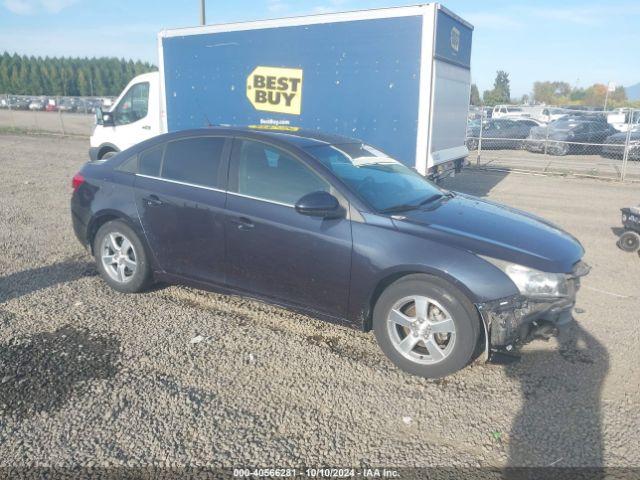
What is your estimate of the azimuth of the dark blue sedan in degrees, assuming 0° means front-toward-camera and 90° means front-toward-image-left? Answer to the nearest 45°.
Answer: approximately 315°

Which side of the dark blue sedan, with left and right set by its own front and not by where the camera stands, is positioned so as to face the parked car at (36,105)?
back

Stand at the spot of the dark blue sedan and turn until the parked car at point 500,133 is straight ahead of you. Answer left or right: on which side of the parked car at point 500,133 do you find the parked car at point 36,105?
left

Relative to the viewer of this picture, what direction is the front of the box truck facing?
facing away from the viewer and to the left of the viewer

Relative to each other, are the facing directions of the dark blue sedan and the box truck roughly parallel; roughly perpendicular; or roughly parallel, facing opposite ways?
roughly parallel, facing opposite ways
